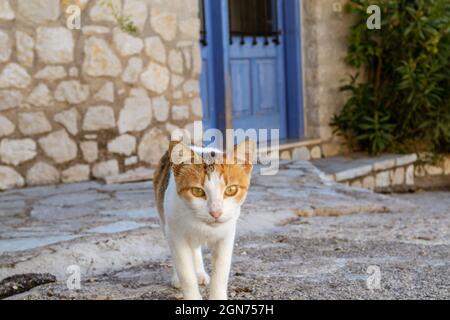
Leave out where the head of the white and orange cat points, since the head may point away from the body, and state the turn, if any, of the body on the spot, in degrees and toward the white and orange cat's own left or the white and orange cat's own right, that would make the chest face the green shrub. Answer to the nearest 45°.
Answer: approximately 180°

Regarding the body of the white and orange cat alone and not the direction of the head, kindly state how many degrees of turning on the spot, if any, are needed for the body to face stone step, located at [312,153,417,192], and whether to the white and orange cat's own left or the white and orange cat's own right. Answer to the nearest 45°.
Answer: approximately 180°

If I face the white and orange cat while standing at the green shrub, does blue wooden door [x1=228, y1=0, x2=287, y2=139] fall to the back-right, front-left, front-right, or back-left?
front-right

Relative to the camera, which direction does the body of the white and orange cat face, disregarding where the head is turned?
toward the camera

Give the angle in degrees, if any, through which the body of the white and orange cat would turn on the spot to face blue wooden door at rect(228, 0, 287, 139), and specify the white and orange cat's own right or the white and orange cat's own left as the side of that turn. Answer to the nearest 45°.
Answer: approximately 180°
